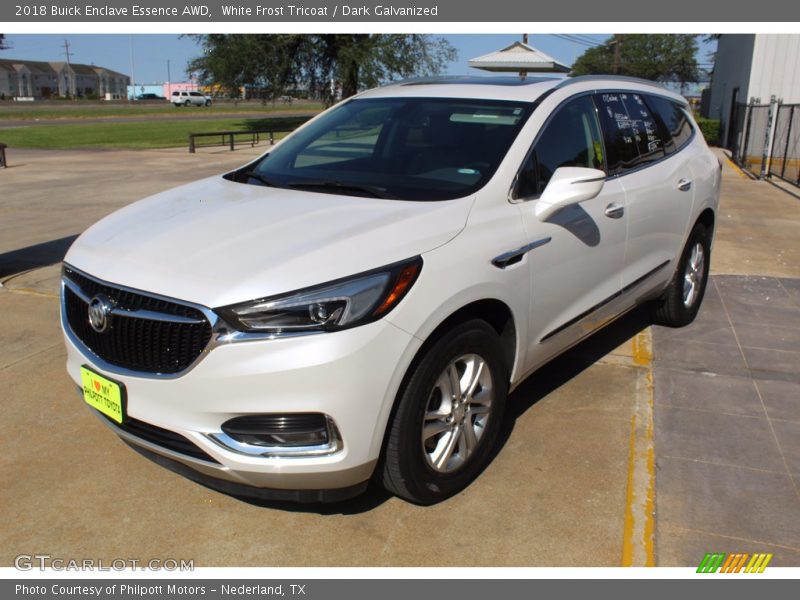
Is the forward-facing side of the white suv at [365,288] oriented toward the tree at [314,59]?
no

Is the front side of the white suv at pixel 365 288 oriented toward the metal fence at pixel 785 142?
no

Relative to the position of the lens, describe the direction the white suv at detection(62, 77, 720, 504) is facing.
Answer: facing the viewer and to the left of the viewer

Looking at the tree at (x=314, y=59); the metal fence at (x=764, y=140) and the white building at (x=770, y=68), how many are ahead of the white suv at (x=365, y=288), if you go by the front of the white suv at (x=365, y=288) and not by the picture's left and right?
0

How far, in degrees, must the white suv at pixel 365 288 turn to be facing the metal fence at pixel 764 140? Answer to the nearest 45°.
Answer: approximately 180°

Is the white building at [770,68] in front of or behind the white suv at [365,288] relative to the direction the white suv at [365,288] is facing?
behind

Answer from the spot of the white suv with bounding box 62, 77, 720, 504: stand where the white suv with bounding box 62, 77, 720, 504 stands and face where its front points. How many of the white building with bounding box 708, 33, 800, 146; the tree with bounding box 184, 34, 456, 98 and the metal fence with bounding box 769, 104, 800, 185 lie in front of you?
0
